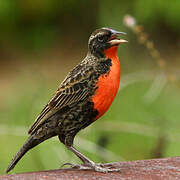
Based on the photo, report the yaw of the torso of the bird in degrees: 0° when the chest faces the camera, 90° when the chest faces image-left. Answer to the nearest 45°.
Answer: approximately 270°
